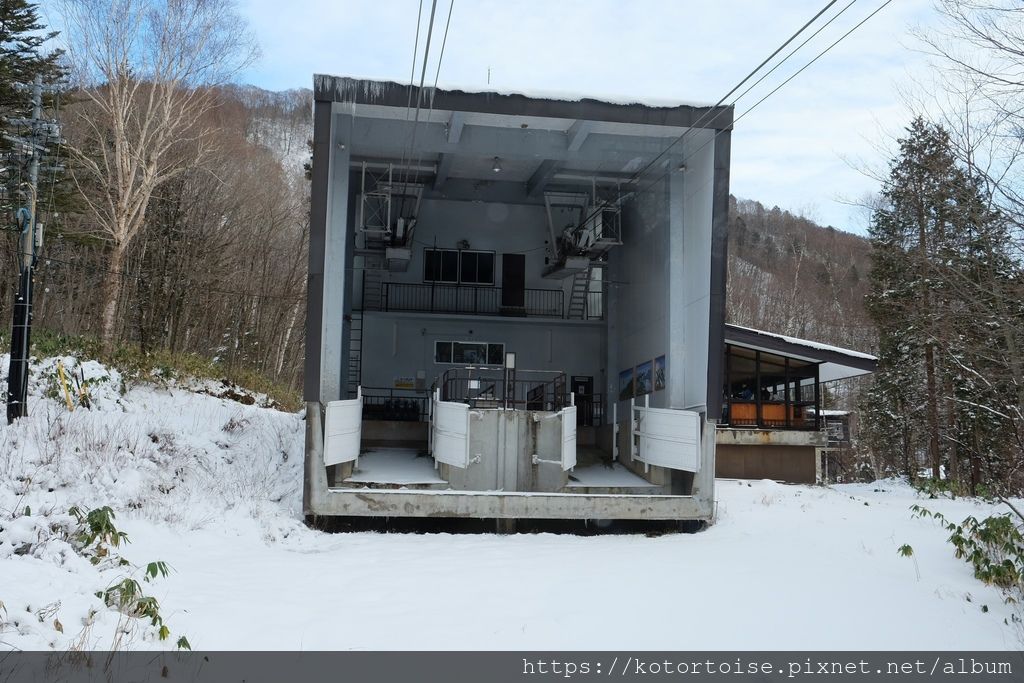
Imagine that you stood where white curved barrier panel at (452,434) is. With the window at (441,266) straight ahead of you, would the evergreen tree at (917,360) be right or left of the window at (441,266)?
right

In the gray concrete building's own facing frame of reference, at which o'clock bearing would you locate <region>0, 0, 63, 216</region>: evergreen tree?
The evergreen tree is roughly at 4 o'clock from the gray concrete building.

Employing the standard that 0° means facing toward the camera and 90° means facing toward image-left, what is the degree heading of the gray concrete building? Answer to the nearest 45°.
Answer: approximately 0°

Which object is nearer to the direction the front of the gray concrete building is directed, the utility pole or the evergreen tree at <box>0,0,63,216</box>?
the utility pole

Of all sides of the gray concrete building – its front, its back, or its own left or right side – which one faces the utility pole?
right

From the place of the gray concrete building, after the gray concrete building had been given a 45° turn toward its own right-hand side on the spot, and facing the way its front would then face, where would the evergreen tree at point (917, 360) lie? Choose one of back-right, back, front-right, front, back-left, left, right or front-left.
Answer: back
